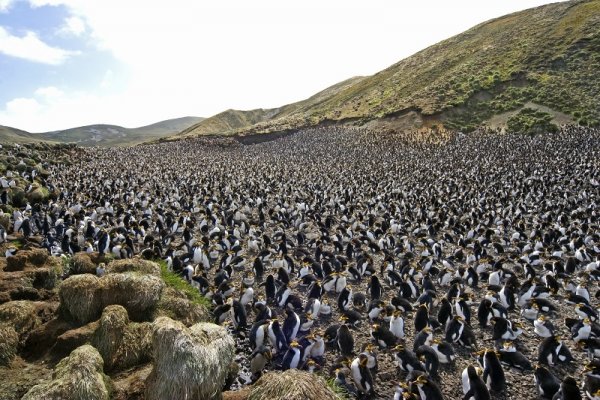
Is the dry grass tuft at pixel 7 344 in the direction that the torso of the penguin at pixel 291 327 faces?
no

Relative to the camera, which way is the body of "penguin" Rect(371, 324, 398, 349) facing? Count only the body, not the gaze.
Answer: to the viewer's left

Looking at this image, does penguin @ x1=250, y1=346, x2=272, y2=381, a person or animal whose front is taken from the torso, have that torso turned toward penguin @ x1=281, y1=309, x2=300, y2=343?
no
